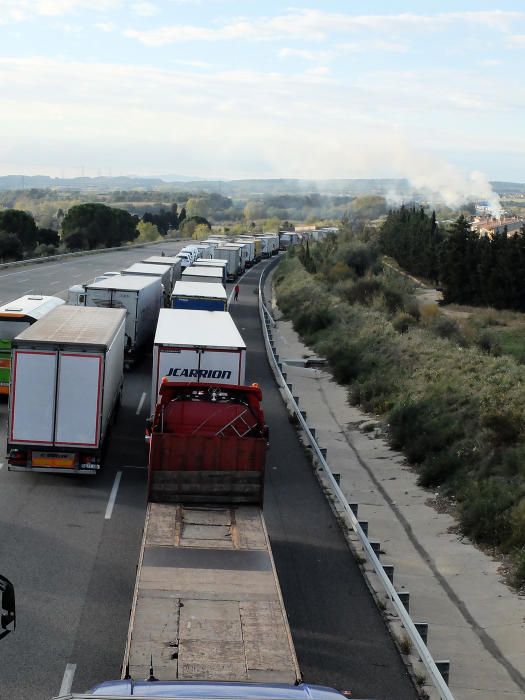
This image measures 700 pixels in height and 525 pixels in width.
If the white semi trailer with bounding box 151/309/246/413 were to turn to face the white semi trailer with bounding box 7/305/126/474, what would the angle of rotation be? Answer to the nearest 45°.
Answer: approximately 135° to its left

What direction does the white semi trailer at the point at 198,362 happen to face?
away from the camera

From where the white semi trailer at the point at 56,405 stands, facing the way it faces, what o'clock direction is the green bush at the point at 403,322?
The green bush is roughly at 1 o'clock from the white semi trailer.

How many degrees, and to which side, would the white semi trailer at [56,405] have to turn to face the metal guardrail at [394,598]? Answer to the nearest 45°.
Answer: approximately 135° to its right

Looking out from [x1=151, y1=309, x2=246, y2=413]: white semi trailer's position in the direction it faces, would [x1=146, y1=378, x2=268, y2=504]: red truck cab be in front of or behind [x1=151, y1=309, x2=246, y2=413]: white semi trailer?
behind

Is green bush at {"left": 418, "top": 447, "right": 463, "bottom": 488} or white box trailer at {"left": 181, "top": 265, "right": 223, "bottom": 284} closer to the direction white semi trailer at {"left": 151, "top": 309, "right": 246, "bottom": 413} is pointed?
the white box trailer

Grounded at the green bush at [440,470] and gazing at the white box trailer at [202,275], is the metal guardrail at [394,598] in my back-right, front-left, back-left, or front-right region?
back-left

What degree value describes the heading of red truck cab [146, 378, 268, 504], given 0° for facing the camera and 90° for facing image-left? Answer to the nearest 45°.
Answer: approximately 180°

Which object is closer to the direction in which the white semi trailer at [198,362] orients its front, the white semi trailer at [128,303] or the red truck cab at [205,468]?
the white semi trailer

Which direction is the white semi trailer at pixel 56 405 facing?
away from the camera

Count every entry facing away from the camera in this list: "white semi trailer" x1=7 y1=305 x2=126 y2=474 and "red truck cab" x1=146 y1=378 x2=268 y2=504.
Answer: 2
